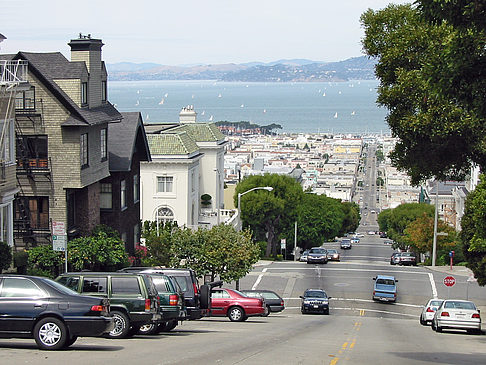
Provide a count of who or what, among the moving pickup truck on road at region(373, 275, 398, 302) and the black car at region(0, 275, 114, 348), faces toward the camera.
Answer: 0

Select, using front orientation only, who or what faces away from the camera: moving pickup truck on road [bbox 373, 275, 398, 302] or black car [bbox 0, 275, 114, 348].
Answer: the moving pickup truck on road

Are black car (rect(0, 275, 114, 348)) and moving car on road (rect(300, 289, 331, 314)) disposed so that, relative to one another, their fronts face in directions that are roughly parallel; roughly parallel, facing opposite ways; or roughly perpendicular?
roughly perpendicular

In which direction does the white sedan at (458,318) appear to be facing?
away from the camera

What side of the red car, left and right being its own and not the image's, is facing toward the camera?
left

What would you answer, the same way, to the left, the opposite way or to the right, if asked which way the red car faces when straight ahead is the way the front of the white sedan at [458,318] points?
to the left

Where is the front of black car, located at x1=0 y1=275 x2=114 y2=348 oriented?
to the viewer's left

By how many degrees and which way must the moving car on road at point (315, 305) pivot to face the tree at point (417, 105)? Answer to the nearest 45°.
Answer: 0° — it already faces it

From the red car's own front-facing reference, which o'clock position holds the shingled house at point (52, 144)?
The shingled house is roughly at 1 o'clock from the red car.

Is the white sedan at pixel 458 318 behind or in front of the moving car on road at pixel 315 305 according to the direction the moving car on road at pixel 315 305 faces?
in front

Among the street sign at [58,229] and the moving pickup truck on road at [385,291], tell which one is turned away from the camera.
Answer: the moving pickup truck on road

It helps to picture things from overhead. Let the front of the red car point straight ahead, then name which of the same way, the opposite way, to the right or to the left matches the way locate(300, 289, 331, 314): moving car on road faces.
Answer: to the left

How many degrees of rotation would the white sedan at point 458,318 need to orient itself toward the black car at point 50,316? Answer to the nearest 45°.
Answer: approximately 135° to its left

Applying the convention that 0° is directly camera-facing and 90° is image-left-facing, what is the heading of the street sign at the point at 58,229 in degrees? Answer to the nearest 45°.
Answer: approximately 0°
